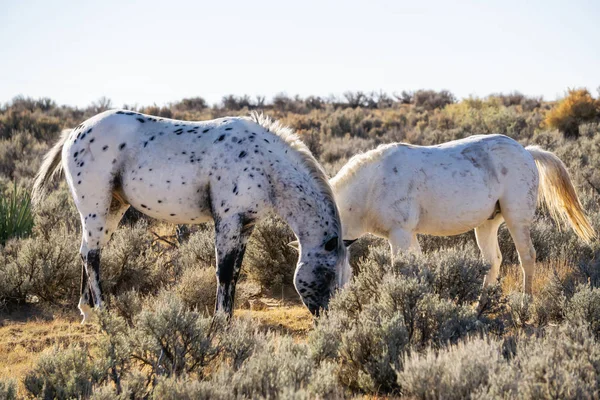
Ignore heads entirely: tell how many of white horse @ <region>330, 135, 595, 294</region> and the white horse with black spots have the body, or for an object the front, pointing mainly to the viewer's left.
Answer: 1

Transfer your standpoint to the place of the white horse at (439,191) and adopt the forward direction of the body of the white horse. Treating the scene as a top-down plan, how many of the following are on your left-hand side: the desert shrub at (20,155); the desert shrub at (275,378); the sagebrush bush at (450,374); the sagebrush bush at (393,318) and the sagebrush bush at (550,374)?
4

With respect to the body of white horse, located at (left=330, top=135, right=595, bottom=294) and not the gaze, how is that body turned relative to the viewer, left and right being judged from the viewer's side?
facing to the left of the viewer

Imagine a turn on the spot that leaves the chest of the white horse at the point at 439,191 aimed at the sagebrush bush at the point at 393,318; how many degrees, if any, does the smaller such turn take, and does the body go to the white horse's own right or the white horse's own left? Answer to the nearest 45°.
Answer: approximately 90° to the white horse's own left

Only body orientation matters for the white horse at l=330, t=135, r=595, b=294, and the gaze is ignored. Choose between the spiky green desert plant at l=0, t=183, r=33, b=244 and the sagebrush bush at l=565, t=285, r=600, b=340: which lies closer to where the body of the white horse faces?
the spiky green desert plant

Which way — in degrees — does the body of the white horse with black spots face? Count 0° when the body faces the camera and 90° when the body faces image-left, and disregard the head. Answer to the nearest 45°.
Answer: approximately 270°

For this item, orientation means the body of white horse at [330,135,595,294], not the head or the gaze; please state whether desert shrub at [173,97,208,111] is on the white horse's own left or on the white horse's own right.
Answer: on the white horse's own right

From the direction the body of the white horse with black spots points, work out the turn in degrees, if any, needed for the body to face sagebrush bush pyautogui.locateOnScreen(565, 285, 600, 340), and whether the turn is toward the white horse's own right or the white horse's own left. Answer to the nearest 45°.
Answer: approximately 45° to the white horse's own right
